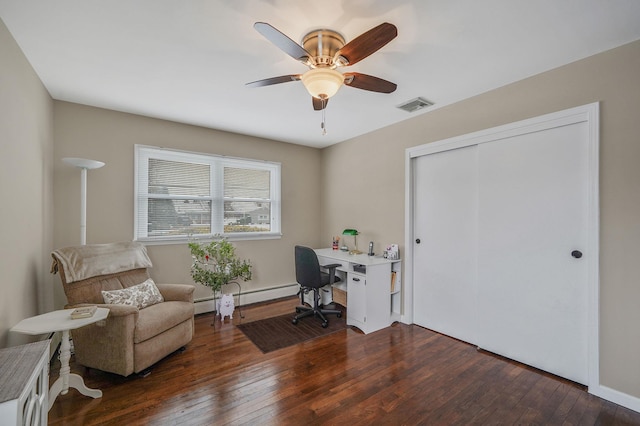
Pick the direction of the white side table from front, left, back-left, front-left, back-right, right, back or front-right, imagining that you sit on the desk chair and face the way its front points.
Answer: back

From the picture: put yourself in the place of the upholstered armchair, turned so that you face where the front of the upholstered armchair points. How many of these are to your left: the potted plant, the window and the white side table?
2

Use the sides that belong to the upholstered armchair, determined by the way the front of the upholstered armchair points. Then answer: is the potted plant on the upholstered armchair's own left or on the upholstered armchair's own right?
on the upholstered armchair's own left

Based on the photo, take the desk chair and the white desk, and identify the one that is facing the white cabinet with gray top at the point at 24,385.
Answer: the white desk

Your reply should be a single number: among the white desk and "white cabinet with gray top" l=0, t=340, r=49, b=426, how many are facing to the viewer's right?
1

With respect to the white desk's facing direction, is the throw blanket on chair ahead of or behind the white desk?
ahead

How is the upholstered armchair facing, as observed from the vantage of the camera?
facing the viewer and to the right of the viewer

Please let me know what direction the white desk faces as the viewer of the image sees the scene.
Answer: facing the viewer and to the left of the viewer

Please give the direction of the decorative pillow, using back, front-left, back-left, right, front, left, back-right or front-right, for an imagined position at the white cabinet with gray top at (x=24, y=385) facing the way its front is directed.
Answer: front-left

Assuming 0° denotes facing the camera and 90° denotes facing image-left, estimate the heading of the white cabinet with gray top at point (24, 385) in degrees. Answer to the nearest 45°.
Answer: approximately 270°

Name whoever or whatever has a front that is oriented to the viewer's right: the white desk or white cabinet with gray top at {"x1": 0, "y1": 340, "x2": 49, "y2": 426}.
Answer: the white cabinet with gray top

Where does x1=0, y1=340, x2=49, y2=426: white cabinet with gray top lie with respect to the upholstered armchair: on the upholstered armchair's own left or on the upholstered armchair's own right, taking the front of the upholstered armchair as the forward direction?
on the upholstered armchair's own right

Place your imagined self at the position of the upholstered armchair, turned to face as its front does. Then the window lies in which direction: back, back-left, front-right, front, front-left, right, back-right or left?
left

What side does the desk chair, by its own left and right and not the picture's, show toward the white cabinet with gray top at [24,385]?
back

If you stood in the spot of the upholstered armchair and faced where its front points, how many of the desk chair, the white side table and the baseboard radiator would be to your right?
1

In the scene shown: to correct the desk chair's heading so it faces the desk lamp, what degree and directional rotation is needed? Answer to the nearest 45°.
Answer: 0° — it already faces it
